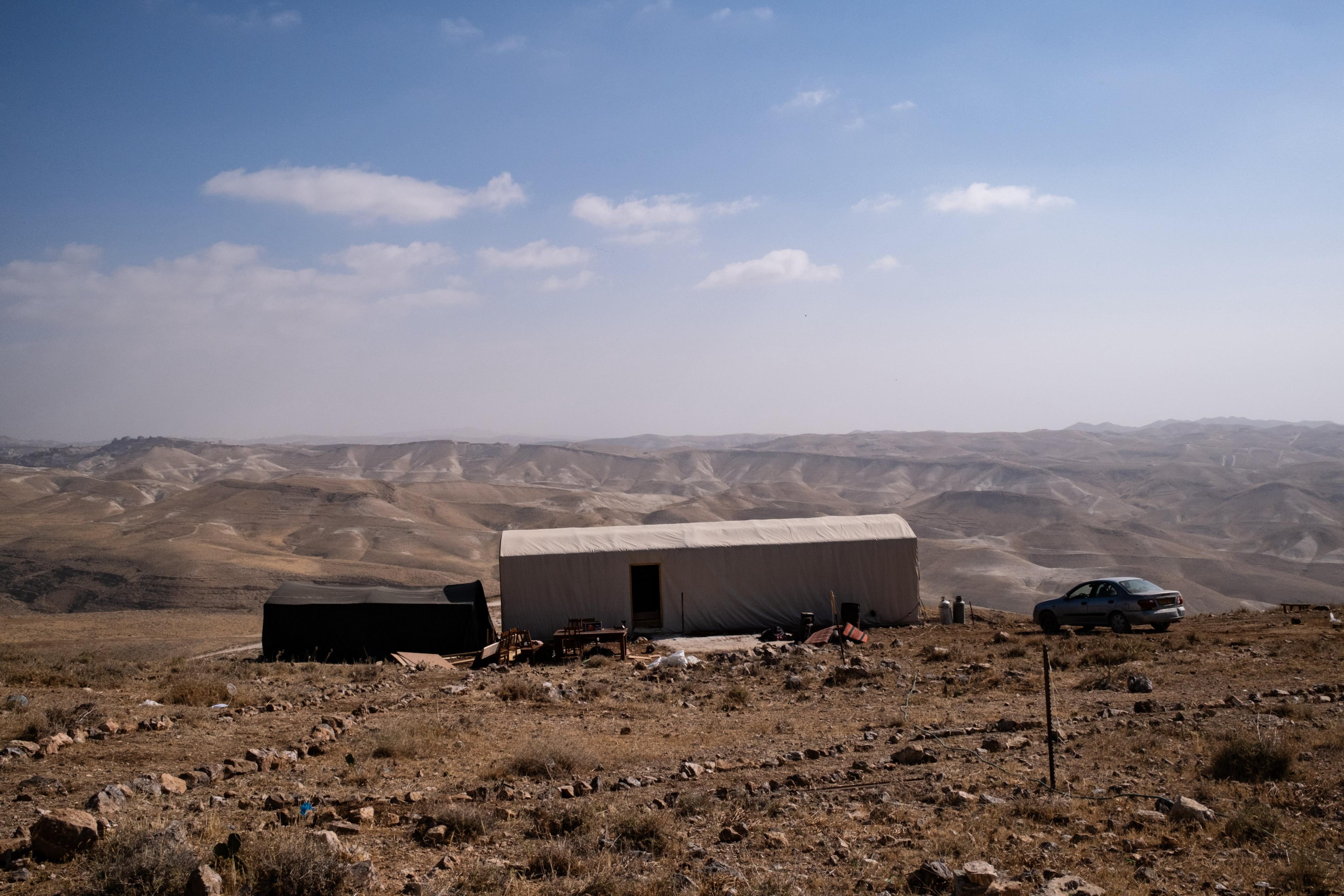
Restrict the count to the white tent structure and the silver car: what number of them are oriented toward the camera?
1

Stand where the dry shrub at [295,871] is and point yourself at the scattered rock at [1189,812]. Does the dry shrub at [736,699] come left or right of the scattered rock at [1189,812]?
left

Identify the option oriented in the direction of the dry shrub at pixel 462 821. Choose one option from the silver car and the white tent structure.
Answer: the white tent structure

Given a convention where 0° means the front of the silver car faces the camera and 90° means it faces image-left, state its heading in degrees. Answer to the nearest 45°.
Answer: approximately 135°

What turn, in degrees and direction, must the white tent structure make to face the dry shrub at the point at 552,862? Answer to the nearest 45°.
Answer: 0° — it already faces it

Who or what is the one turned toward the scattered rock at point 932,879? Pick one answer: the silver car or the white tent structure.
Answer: the white tent structure

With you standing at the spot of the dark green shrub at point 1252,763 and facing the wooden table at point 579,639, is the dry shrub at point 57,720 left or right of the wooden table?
left

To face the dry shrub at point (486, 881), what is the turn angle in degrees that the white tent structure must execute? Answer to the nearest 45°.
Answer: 0° — it already faces it

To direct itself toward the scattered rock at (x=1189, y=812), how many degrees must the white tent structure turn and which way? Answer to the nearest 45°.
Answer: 0° — it already faces it

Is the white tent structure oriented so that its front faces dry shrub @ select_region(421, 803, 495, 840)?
yes

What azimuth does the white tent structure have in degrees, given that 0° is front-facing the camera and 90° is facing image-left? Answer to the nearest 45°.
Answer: approximately 0°
